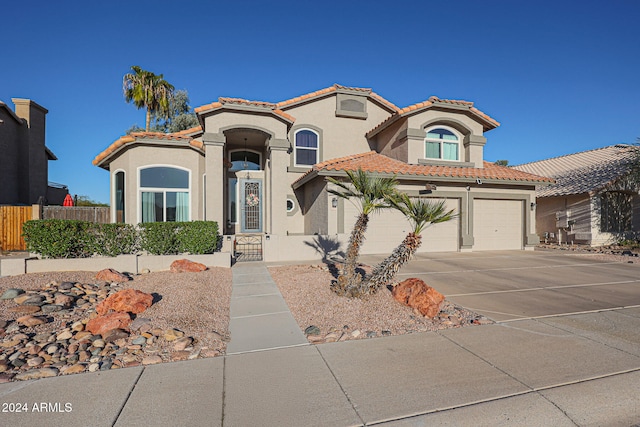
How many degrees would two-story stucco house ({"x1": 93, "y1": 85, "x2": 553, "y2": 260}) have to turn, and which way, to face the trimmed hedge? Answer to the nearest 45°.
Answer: approximately 45° to its right

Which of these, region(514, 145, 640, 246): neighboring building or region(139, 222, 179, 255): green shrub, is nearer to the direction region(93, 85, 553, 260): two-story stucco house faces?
the green shrub

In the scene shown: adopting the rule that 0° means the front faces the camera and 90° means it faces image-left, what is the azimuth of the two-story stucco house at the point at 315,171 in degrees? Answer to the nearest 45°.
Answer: approximately 0°

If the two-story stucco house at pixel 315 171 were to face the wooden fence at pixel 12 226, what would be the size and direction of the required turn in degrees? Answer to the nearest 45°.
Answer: approximately 90° to its right

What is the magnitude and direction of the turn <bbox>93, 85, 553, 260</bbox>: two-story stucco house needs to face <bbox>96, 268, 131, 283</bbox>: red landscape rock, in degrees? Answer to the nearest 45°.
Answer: approximately 45° to its right

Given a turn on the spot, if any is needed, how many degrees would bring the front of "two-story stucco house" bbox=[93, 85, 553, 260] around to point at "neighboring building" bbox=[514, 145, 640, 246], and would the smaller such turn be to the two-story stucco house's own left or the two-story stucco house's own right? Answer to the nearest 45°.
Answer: approximately 90° to the two-story stucco house's own left

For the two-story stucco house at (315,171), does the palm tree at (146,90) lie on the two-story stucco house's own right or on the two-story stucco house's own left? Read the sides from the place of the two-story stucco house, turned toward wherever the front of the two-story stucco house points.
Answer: on the two-story stucco house's own right

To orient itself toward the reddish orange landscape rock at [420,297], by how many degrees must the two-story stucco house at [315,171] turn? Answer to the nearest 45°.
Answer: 0° — it already faces it
